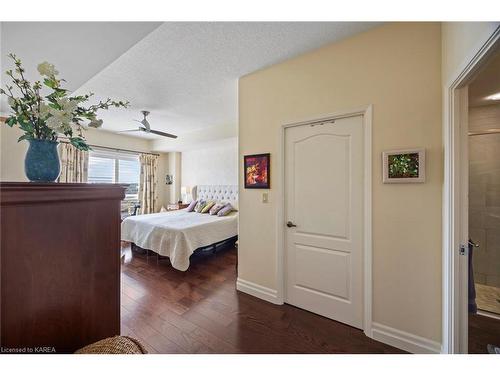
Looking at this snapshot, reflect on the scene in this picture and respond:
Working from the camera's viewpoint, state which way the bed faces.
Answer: facing the viewer and to the left of the viewer

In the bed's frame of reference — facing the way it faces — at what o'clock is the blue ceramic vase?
The blue ceramic vase is roughly at 11 o'clock from the bed.

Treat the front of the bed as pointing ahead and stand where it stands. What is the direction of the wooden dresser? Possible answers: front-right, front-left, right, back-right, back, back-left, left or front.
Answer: front-left

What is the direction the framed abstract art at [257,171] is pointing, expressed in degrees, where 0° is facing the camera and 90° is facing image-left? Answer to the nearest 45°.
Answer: approximately 45°

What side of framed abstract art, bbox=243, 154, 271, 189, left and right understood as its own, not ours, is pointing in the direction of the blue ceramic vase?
front

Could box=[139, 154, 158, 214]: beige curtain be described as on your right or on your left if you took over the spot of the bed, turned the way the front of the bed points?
on your right

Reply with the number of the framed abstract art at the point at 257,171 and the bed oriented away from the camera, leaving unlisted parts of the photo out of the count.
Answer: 0

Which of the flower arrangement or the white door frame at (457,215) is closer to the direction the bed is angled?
the flower arrangement

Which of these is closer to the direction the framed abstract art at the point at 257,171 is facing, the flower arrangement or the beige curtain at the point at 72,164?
the flower arrangement

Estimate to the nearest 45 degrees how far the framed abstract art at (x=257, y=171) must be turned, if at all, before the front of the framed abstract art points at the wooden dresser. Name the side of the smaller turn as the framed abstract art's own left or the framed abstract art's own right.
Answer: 0° — it already faces it

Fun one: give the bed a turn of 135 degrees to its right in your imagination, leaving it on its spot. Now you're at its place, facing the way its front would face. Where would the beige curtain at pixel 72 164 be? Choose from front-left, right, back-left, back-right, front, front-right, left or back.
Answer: front-left

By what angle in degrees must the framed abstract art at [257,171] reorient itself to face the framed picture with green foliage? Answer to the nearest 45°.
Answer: approximately 90° to its left

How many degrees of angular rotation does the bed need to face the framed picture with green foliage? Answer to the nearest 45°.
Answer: approximately 90° to its left

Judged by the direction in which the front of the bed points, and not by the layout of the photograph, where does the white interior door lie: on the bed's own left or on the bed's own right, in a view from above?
on the bed's own left

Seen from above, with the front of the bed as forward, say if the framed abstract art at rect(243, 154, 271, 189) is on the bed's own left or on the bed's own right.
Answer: on the bed's own left
